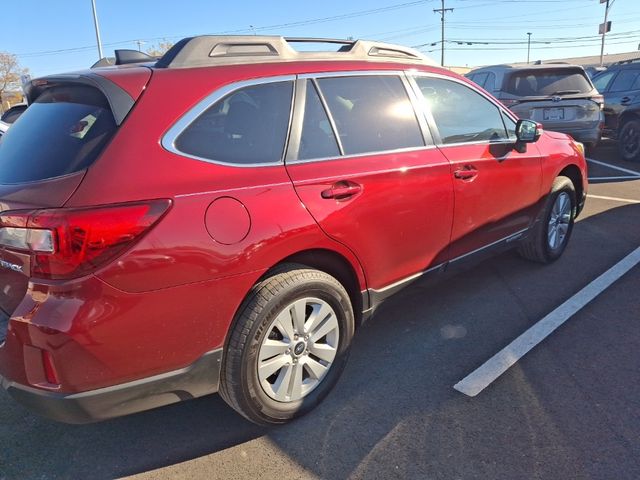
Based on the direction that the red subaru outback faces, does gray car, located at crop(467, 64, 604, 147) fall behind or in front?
in front

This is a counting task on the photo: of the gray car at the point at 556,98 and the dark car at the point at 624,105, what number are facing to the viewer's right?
0

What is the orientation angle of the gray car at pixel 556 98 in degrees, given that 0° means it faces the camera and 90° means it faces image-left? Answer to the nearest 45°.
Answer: approximately 135°

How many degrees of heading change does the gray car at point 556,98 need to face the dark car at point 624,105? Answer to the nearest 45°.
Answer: approximately 90° to its right

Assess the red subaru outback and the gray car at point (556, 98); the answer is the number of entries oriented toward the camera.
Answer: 0

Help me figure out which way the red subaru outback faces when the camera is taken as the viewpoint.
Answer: facing away from the viewer and to the right of the viewer

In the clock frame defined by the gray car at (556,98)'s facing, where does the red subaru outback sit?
The red subaru outback is roughly at 8 o'clock from the gray car.
